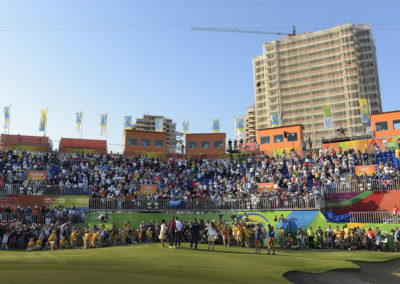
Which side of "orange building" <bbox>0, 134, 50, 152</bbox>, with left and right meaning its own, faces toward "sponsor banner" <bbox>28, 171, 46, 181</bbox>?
front

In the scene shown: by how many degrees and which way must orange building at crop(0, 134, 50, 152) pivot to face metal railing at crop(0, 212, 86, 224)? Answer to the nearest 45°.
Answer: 0° — it already faces it

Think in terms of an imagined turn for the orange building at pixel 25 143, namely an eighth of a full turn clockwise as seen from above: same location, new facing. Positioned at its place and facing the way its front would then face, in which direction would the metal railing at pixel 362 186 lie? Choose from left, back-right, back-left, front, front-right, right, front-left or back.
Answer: left

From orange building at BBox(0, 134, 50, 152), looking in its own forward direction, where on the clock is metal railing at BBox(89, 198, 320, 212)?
The metal railing is roughly at 11 o'clock from the orange building.

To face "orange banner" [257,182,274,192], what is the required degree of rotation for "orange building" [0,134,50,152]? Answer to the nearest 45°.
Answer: approximately 45° to its left

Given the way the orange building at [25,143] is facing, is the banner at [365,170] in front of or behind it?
in front

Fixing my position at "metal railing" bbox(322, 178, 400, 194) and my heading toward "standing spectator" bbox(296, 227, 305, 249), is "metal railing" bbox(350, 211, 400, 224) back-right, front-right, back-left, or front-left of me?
front-left

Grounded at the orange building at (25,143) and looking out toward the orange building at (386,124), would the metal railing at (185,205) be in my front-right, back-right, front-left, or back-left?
front-right

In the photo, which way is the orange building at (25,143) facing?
toward the camera

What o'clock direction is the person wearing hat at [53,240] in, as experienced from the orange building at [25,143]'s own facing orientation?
The person wearing hat is roughly at 12 o'clock from the orange building.

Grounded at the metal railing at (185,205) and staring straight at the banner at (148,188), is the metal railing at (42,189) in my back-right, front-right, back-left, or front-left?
front-left

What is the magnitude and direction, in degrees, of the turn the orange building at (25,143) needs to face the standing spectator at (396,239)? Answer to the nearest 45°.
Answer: approximately 45° to its left

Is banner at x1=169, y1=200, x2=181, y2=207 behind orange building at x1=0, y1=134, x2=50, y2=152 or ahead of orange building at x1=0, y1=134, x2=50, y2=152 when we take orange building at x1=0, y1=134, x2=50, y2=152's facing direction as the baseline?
ahead

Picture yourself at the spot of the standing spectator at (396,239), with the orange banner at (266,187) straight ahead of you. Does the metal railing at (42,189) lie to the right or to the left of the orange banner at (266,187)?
left

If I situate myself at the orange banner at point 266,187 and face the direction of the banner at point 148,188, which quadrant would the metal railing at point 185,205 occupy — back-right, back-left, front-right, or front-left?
front-left

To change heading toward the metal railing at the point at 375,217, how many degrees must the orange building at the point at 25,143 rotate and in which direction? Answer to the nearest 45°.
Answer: approximately 45° to its left

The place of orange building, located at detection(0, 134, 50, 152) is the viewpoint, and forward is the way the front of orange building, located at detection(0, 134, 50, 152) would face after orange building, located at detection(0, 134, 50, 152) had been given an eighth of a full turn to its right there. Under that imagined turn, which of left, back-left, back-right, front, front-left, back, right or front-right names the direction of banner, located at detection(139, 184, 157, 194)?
left

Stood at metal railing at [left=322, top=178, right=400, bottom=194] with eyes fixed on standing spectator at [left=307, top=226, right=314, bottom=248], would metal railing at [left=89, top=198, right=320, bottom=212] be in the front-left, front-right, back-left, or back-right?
front-right

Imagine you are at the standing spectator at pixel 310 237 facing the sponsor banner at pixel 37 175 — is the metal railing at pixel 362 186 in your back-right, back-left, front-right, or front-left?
back-right
